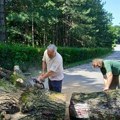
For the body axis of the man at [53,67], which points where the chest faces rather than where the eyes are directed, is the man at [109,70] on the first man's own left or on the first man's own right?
on the first man's own left

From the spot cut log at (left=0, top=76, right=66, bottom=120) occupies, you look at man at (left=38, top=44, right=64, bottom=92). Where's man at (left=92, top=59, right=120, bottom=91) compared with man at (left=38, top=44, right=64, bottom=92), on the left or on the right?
right

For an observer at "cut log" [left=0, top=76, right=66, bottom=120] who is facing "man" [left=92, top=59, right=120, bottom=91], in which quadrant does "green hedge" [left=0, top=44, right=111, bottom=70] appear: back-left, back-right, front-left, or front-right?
front-left

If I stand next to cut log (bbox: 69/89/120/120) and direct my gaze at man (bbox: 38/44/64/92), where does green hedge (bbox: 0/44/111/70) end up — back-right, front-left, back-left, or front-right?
front-right
